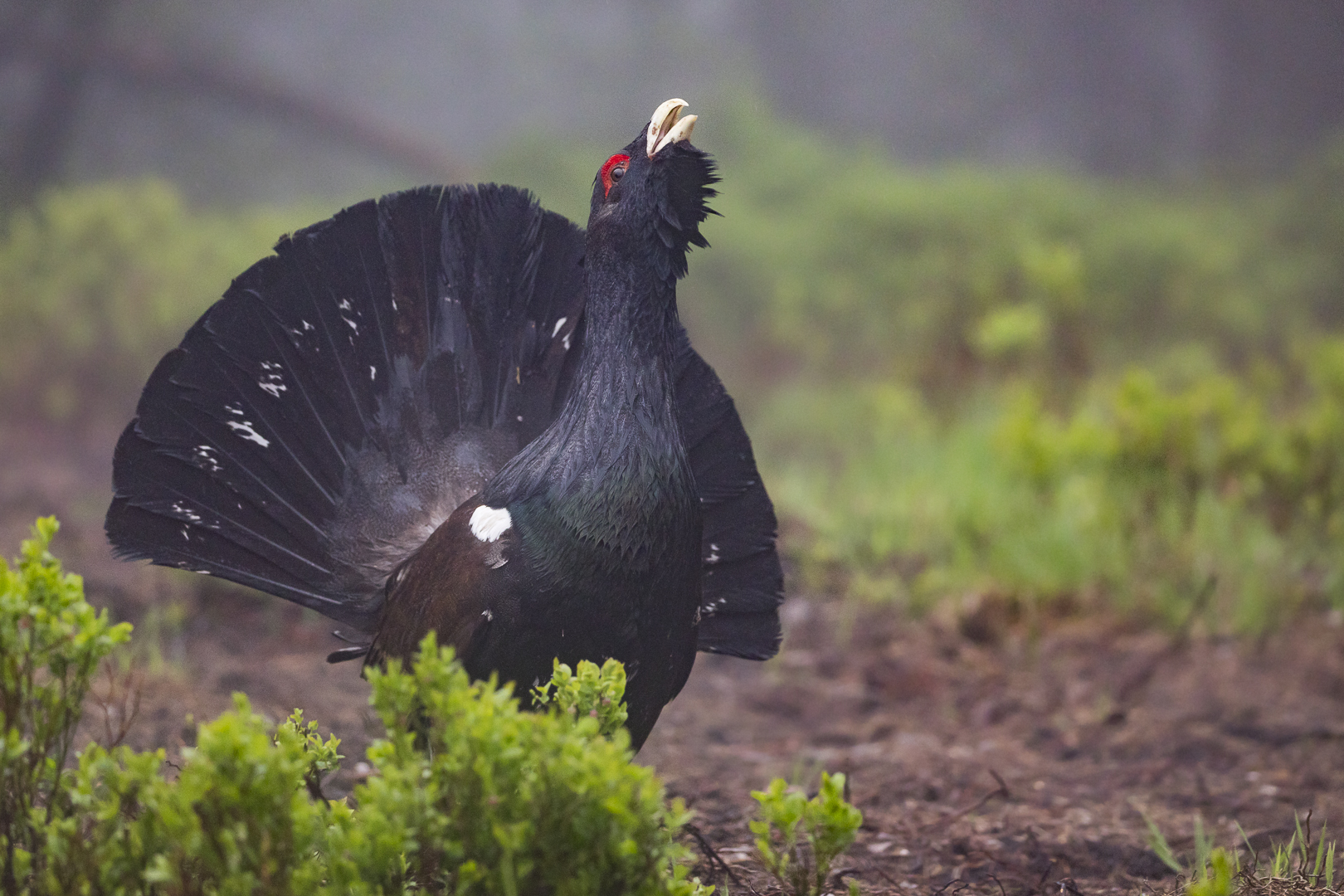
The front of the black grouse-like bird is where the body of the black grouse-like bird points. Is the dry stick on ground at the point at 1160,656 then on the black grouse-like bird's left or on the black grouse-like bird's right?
on the black grouse-like bird's left

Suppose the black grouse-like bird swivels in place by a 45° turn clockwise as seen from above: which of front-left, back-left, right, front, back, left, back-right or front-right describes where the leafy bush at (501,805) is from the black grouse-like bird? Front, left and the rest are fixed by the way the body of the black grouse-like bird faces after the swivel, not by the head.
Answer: front

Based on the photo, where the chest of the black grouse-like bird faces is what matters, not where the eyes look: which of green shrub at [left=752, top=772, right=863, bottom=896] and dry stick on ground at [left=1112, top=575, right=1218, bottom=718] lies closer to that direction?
the green shrub

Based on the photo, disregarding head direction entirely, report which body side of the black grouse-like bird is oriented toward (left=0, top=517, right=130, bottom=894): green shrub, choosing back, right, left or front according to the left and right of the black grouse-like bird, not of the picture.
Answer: right
